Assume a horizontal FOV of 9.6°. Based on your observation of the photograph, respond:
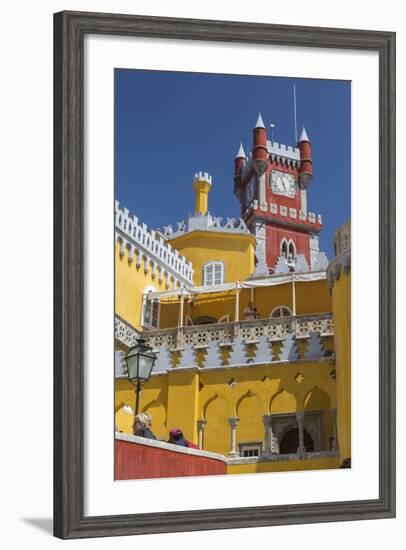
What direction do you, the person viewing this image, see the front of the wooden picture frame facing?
facing the viewer and to the right of the viewer
